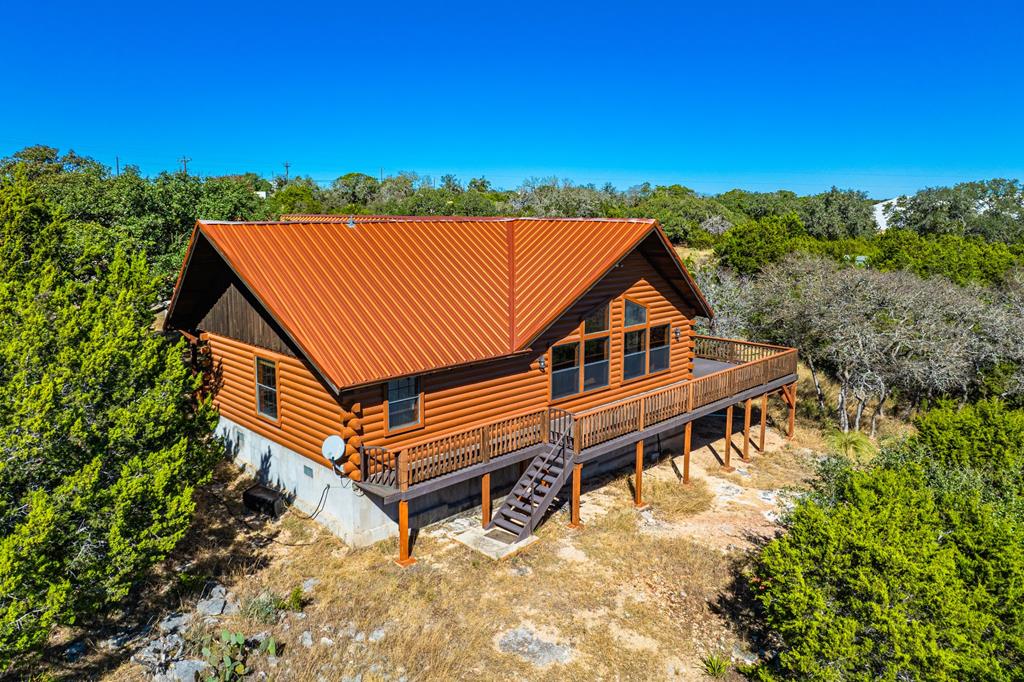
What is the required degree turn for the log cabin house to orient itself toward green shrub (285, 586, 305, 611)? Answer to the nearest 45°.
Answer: approximately 90° to its right

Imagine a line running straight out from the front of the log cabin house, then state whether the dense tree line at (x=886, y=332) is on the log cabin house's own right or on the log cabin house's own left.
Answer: on the log cabin house's own left

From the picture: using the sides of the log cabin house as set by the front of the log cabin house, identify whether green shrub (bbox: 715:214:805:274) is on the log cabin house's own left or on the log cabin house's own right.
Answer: on the log cabin house's own left

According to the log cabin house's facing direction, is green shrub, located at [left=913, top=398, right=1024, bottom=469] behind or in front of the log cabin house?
in front

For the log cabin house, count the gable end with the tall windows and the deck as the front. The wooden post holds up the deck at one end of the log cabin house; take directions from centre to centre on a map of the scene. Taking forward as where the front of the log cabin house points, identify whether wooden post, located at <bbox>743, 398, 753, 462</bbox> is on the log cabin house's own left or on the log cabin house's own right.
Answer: on the log cabin house's own left

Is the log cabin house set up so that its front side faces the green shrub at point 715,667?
yes

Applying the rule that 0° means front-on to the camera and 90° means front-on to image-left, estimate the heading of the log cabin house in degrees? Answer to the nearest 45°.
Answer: approximately 315°

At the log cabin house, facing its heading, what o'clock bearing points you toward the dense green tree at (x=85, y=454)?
The dense green tree is roughly at 3 o'clock from the log cabin house.

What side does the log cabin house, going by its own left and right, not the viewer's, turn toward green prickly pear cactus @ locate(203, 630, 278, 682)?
right
